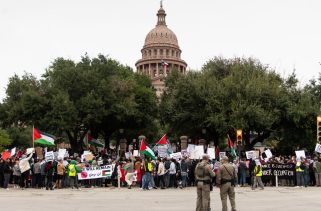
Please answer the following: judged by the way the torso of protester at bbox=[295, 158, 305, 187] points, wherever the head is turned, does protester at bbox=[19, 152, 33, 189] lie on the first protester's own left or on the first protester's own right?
on the first protester's own right

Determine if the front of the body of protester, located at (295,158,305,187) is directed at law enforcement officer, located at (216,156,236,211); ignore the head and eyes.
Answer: yes

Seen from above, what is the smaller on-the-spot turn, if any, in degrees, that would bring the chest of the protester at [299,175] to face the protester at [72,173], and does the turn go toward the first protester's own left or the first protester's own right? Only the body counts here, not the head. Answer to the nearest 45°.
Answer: approximately 90° to the first protester's own right

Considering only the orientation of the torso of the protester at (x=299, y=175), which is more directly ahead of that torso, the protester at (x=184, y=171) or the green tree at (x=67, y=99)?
the protester

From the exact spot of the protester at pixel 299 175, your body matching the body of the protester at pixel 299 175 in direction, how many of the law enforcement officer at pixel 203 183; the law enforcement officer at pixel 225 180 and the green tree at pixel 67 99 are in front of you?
2

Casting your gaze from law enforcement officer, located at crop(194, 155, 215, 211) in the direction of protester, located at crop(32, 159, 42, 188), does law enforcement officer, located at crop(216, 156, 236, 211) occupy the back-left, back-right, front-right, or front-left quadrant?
back-right

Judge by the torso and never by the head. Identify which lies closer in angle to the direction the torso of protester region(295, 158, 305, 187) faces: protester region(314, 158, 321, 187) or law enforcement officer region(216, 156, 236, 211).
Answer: the law enforcement officer

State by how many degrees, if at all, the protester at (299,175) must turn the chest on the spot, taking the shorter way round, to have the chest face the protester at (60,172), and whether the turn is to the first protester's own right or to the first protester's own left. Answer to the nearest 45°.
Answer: approximately 90° to the first protester's own right

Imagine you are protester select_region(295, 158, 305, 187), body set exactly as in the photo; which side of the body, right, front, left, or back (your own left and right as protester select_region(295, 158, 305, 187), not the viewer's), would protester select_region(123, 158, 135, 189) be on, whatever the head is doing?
right

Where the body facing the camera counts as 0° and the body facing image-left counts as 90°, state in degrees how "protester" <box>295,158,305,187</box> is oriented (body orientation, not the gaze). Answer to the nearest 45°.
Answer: approximately 0°

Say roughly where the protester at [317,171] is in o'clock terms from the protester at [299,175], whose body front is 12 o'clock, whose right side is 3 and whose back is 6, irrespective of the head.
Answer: the protester at [317,171] is roughly at 8 o'clock from the protester at [299,175].

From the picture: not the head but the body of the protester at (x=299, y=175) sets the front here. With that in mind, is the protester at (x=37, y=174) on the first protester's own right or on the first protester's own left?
on the first protester's own right
